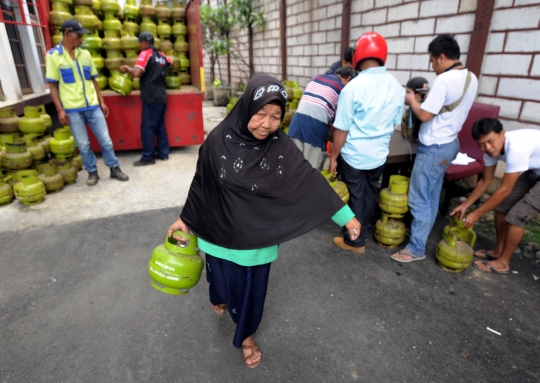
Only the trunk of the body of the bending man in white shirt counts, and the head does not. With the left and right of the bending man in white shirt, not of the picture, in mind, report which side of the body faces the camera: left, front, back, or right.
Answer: left

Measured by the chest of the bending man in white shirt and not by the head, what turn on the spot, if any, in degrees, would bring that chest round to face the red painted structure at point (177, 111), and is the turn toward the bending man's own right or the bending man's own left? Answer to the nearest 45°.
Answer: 0° — they already face it

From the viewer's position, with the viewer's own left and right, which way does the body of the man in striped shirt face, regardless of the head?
facing away from the viewer and to the right of the viewer

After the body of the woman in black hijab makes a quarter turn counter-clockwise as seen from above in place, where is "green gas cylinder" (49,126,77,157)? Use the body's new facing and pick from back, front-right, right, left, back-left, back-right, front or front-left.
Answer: back-left

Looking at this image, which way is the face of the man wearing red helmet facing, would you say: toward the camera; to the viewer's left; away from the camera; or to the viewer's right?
away from the camera

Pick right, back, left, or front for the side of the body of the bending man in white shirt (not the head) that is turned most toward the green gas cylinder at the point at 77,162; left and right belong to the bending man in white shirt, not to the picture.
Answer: front

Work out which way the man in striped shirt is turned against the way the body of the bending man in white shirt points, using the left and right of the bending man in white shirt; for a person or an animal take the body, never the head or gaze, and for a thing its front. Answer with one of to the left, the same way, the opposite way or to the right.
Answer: to the right

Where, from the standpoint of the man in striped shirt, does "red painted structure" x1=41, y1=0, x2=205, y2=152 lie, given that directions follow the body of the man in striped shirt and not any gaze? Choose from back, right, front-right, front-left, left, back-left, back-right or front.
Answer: left

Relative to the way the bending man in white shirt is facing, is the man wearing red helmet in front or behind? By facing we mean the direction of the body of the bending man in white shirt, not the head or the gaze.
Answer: in front

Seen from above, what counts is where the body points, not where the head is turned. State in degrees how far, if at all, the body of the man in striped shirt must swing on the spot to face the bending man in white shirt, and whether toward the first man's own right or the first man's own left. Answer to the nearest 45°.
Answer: approximately 90° to the first man's own right

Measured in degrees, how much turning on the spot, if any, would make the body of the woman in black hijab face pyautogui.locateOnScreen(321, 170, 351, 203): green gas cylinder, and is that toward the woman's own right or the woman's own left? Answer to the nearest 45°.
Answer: approximately 135° to the woman's own left

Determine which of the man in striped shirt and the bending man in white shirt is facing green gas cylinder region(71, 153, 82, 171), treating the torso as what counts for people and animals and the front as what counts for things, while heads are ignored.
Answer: the bending man in white shirt

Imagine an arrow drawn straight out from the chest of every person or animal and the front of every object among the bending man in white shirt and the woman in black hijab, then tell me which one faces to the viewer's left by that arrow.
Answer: the bending man in white shirt

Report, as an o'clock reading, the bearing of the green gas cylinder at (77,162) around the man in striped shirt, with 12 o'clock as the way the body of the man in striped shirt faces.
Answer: The green gas cylinder is roughly at 8 o'clock from the man in striped shirt.

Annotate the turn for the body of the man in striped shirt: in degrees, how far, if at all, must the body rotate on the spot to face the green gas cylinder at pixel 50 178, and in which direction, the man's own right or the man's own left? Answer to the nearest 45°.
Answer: approximately 135° to the man's own left

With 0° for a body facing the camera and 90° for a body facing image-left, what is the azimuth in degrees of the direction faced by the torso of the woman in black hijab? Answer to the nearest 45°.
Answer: approximately 0°

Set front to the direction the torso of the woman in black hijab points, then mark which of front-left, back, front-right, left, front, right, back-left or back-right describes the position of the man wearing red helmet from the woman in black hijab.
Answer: back-left

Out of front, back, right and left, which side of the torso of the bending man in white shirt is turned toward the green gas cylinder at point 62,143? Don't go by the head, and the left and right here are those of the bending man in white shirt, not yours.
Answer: front
